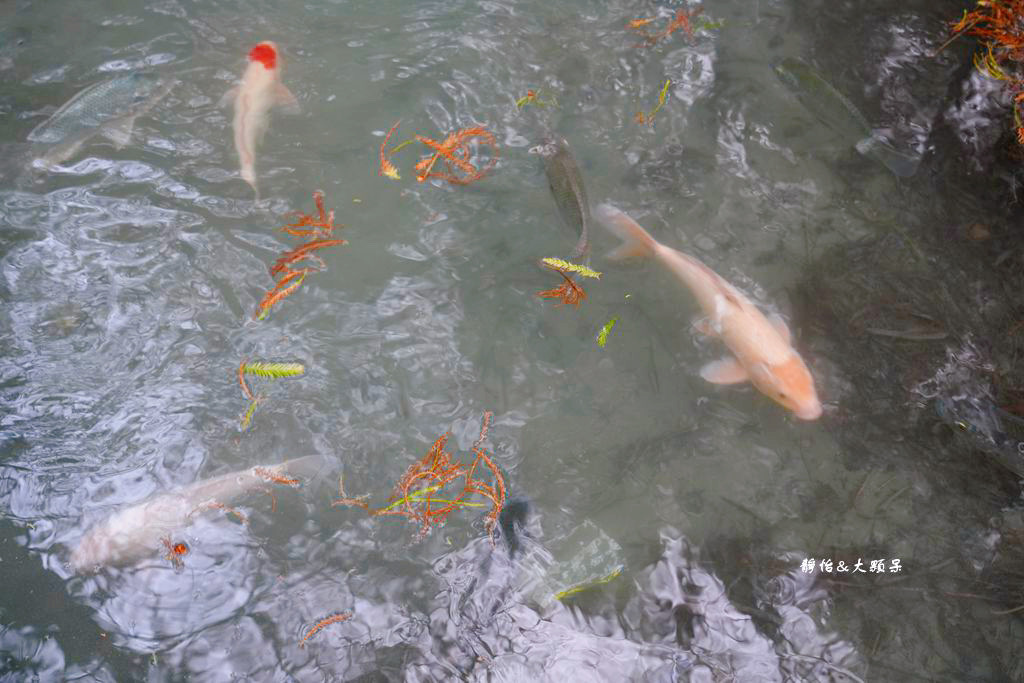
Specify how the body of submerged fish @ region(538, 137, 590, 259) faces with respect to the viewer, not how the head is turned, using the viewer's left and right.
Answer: facing away from the viewer

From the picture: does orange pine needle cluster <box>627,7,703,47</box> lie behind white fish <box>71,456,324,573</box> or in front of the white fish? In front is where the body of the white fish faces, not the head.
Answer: behind

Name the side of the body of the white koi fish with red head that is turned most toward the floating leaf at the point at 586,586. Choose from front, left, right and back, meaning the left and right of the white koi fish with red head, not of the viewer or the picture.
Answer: back

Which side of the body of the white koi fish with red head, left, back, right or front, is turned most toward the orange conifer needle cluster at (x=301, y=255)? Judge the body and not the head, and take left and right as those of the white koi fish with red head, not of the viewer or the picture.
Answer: back

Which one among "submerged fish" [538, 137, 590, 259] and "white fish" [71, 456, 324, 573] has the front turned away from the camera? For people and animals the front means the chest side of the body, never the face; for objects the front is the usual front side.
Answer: the submerged fish

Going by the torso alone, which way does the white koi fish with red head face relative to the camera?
away from the camera

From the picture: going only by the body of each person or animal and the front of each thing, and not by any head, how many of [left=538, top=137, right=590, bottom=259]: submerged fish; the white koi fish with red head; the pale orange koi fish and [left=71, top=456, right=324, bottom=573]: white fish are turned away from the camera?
2

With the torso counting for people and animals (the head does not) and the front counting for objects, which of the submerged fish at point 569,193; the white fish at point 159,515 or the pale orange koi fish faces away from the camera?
the submerged fish

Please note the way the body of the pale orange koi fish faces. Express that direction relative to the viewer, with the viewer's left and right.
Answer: facing the viewer and to the right of the viewer
